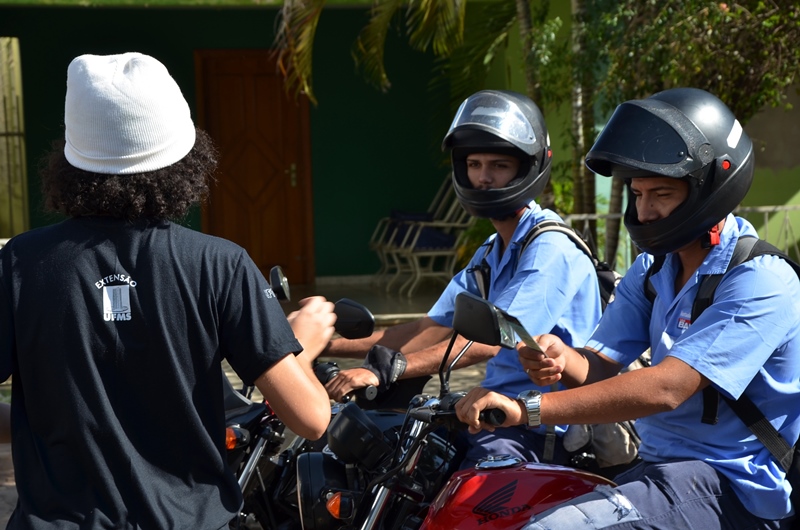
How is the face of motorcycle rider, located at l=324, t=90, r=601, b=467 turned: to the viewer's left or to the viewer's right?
to the viewer's left

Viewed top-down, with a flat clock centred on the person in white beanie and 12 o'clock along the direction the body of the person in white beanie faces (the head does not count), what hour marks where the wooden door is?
The wooden door is roughly at 12 o'clock from the person in white beanie.

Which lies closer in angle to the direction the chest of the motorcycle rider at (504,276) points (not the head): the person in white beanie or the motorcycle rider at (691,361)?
the person in white beanie

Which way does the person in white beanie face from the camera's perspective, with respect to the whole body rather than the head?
away from the camera

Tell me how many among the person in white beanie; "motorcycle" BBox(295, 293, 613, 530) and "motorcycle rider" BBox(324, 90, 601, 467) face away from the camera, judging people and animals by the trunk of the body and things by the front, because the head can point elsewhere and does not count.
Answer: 1

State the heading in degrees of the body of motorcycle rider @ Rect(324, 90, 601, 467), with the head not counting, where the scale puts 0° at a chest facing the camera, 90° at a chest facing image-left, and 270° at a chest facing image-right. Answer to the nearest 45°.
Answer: approximately 45°

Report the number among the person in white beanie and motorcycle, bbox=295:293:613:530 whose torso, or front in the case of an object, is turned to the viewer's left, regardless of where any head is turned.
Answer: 1

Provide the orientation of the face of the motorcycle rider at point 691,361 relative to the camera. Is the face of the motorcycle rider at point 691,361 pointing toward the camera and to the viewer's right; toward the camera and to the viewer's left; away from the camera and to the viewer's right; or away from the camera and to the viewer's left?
toward the camera and to the viewer's left

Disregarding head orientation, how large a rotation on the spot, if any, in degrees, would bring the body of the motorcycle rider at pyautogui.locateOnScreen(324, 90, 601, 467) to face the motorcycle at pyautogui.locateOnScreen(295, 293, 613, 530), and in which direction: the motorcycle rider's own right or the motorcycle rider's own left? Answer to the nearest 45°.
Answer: approximately 45° to the motorcycle rider's own left

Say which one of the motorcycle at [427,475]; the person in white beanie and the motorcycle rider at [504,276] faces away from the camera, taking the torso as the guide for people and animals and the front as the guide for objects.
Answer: the person in white beanie

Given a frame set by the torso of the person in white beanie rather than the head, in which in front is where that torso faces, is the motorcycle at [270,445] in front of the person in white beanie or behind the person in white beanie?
in front

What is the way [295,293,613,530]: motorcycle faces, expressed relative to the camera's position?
facing to the left of the viewer

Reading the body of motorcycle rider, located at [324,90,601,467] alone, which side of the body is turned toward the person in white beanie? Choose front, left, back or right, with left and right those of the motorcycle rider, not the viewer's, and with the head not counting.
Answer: front

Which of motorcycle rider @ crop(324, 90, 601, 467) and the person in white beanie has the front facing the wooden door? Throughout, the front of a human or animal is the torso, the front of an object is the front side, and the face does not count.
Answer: the person in white beanie
